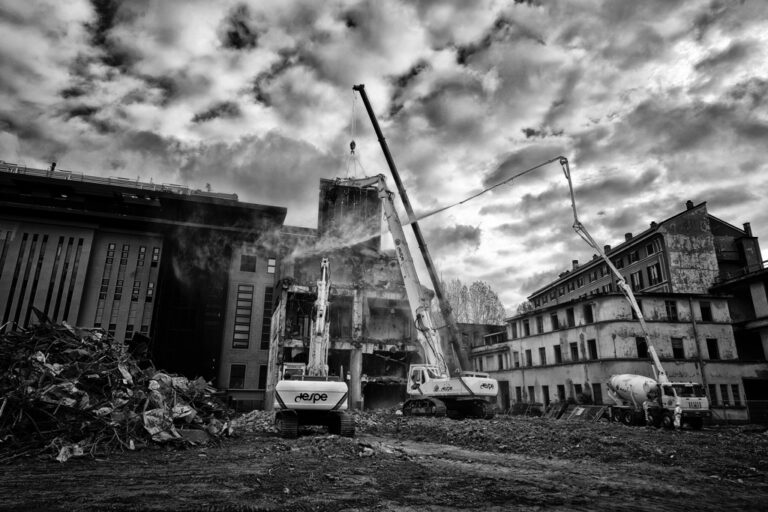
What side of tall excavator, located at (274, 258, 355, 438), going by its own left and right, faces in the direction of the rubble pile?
left

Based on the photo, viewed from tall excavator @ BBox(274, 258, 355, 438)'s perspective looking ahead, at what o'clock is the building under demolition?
The building under demolition is roughly at 11 o'clock from the tall excavator.

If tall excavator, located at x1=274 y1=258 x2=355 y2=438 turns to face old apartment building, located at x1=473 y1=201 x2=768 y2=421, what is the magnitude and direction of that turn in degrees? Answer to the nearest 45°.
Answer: approximately 45° to its right

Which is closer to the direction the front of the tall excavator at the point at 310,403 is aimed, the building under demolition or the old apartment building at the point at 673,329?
the building under demolition

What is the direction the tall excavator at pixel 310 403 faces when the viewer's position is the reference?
facing away from the viewer
